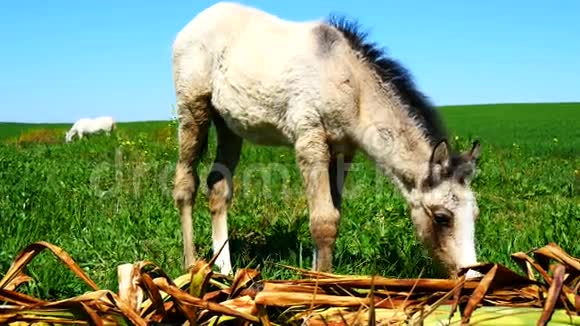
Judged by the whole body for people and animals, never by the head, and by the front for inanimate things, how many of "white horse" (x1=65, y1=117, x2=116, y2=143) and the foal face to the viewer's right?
1

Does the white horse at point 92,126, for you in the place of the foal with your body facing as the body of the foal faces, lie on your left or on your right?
on your left

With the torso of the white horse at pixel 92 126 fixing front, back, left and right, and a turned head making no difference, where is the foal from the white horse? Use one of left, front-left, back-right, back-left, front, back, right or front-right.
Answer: left

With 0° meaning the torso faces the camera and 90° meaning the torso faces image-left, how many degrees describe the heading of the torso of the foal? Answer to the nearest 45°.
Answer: approximately 270°

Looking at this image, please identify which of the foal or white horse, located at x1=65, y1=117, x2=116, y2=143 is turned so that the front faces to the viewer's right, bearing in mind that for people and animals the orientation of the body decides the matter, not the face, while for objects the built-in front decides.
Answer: the foal

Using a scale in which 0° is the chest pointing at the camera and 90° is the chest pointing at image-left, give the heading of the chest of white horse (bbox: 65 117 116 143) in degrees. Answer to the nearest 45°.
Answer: approximately 90°

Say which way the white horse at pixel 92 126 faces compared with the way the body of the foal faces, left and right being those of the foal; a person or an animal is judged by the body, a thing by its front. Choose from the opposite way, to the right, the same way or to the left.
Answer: the opposite way
